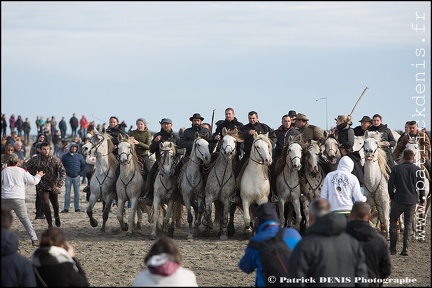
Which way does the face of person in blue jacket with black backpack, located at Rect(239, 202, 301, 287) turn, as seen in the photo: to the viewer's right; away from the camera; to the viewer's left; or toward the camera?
away from the camera

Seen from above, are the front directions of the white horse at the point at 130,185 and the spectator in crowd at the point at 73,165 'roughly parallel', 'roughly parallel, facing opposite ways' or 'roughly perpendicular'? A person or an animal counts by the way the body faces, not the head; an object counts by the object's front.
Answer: roughly parallel

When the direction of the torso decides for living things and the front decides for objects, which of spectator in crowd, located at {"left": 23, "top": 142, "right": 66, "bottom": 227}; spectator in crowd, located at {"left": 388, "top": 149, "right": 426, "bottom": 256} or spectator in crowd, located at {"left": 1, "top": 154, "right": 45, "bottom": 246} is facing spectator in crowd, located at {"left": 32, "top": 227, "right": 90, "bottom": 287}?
spectator in crowd, located at {"left": 23, "top": 142, "right": 66, "bottom": 227}

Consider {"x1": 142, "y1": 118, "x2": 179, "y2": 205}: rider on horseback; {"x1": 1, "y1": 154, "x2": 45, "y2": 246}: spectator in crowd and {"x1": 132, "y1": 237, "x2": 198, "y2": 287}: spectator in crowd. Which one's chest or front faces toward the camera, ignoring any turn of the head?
the rider on horseback

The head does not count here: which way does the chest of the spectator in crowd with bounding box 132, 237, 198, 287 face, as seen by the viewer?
away from the camera

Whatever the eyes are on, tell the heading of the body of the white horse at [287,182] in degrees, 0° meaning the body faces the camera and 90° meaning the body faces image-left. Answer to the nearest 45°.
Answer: approximately 0°

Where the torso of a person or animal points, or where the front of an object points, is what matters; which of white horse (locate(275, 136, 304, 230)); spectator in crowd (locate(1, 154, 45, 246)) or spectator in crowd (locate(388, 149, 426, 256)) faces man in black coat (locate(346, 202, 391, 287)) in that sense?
the white horse

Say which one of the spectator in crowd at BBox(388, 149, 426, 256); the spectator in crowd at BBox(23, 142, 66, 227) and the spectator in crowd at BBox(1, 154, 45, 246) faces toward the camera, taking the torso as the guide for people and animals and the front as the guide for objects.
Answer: the spectator in crowd at BBox(23, 142, 66, 227)

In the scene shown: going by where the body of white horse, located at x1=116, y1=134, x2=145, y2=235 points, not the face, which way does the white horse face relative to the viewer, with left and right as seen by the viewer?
facing the viewer

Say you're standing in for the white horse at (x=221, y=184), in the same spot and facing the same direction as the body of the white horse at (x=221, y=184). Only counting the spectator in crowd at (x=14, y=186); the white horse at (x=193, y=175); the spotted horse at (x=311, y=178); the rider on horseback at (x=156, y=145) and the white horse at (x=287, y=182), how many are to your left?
2

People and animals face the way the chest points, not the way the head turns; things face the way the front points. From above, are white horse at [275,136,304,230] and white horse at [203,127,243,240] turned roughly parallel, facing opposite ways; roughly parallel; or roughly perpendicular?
roughly parallel

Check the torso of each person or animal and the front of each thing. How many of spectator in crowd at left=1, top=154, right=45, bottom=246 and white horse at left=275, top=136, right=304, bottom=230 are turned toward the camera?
1

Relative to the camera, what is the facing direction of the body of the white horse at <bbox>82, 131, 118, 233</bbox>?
toward the camera

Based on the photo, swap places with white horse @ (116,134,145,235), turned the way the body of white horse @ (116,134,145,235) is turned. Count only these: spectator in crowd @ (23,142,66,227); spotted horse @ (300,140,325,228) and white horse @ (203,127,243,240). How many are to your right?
1
